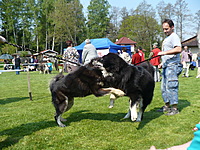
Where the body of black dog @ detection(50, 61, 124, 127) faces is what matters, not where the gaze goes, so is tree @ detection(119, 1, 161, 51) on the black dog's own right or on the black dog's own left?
on the black dog's own left

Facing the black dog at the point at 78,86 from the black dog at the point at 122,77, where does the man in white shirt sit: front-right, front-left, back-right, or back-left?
back-right

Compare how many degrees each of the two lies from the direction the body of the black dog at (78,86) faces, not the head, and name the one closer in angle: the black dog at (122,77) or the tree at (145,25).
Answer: the black dog

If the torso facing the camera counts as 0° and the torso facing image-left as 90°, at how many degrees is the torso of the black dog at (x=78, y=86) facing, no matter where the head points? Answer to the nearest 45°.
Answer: approximately 270°

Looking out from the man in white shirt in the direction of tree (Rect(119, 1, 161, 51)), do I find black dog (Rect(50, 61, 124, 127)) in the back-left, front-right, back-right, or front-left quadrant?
back-left

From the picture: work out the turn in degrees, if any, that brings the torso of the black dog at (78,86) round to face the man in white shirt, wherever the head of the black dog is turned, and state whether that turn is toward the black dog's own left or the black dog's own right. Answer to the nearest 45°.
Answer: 0° — it already faces them

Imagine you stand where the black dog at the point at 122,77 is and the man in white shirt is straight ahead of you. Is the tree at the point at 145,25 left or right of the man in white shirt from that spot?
left

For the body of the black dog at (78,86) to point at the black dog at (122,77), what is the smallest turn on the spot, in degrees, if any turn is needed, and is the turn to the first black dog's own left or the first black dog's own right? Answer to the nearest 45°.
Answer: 0° — it already faces it
